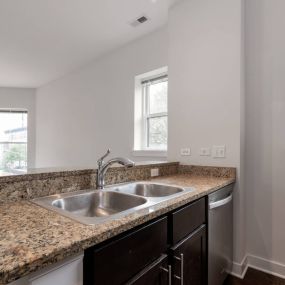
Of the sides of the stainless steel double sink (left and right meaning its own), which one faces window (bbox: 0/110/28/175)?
back

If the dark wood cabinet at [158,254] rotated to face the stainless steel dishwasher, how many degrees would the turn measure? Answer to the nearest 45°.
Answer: approximately 90° to its left

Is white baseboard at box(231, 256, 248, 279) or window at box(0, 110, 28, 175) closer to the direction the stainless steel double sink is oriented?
the white baseboard

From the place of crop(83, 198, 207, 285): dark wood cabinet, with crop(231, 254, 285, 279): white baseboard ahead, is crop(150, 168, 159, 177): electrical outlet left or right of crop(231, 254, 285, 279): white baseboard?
left

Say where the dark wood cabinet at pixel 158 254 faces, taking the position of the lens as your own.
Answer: facing the viewer and to the right of the viewer

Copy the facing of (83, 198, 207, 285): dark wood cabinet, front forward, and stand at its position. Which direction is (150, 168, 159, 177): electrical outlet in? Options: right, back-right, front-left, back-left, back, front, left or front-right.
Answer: back-left

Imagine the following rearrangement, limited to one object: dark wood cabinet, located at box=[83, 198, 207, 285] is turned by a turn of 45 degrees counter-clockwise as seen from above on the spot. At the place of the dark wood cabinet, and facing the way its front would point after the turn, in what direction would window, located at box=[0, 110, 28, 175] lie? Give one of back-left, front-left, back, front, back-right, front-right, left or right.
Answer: back-left
